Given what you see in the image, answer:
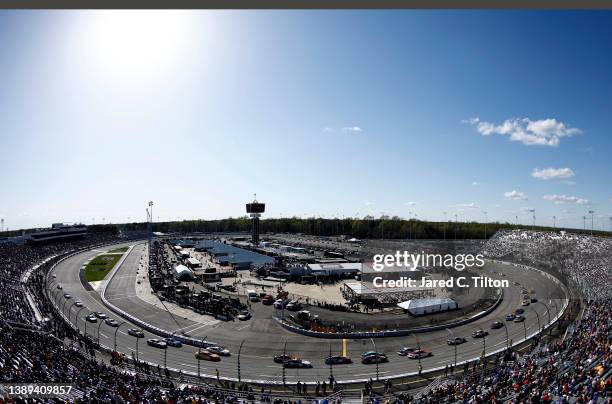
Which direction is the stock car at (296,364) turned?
to the viewer's right

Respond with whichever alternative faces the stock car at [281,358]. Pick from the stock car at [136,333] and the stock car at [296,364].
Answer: the stock car at [136,333]

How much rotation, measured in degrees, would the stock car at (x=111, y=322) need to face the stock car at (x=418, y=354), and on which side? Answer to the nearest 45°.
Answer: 0° — it already faces it

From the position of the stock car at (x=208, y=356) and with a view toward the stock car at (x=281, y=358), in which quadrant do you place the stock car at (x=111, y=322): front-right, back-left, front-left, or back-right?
back-left

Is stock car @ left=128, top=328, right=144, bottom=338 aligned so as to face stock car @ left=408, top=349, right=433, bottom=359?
yes

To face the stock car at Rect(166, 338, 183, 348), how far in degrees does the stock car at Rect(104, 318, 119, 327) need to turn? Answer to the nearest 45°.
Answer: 0° — it already faces it

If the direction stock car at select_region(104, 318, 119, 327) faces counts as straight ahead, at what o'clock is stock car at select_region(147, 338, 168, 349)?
stock car at select_region(147, 338, 168, 349) is roughly at 1 o'clock from stock car at select_region(104, 318, 119, 327).
